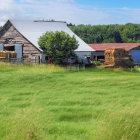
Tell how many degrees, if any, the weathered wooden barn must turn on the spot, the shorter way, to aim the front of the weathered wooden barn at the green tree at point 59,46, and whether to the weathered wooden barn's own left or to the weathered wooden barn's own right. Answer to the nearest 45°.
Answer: approximately 90° to the weathered wooden barn's own left

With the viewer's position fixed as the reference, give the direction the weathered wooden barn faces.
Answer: facing the viewer and to the left of the viewer

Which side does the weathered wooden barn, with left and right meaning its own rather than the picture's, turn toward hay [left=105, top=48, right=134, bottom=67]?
left
